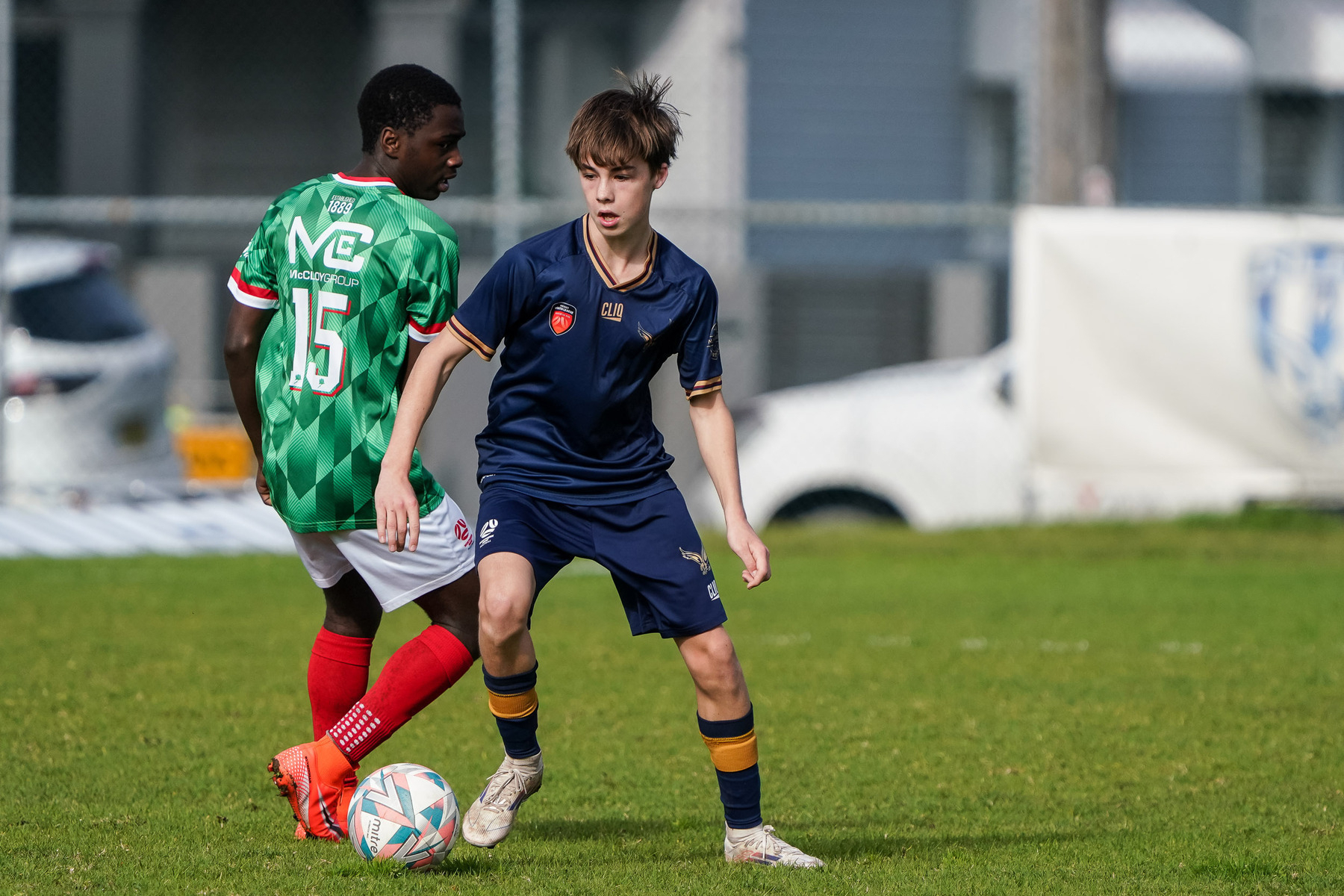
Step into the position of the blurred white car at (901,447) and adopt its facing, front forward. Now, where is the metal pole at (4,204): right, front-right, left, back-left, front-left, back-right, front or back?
front

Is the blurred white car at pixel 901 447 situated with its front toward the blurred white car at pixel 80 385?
yes

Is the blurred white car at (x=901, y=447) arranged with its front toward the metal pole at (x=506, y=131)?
yes

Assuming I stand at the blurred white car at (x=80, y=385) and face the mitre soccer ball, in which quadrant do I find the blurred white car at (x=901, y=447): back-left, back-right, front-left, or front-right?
front-left

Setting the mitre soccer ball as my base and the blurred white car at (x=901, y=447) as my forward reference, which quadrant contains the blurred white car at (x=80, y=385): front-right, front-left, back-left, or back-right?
front-left

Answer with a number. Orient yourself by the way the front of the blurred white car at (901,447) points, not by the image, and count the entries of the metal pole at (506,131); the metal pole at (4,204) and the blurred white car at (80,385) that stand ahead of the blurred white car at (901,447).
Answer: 3

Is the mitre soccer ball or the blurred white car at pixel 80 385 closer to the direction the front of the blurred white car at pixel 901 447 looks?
the blurred white car

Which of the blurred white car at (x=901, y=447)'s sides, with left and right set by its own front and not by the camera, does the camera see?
left

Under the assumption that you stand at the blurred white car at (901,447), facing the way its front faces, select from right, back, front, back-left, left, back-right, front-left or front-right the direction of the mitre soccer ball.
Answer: left
